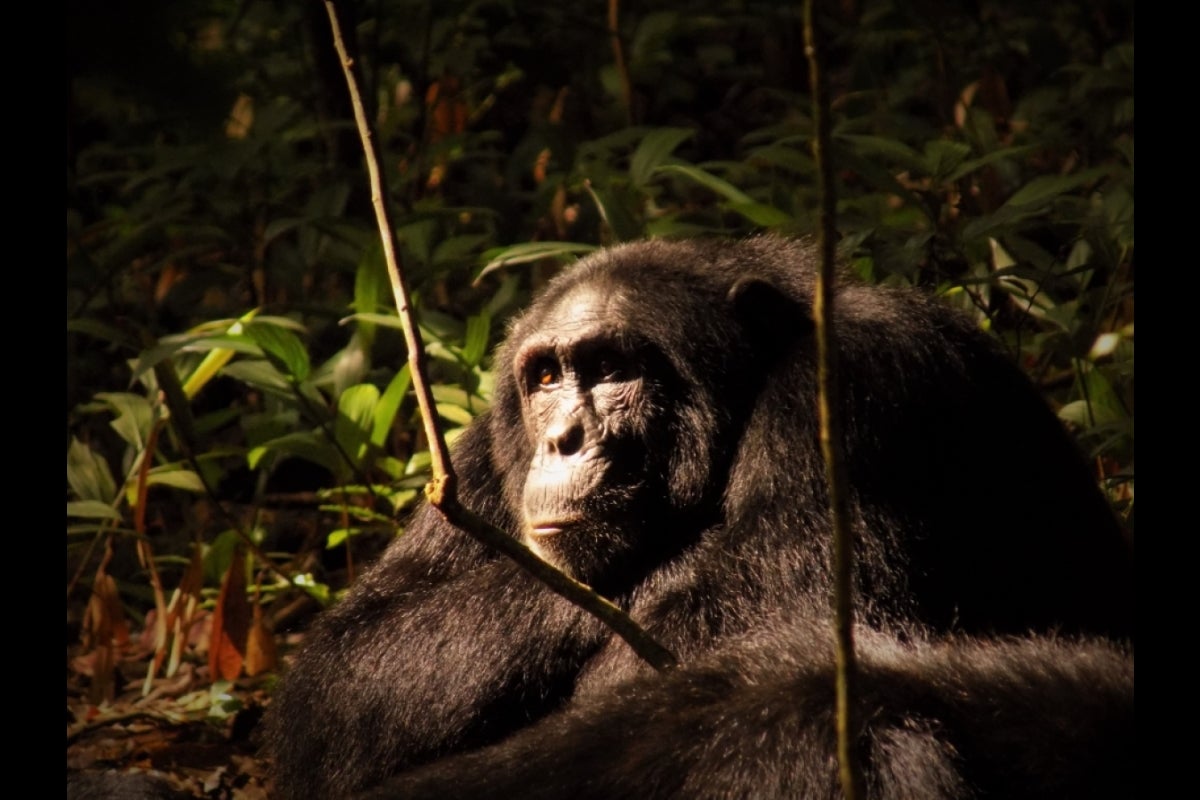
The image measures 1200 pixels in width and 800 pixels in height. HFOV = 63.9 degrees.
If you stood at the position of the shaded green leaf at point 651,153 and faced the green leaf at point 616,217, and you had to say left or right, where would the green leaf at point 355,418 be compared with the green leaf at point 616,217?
right

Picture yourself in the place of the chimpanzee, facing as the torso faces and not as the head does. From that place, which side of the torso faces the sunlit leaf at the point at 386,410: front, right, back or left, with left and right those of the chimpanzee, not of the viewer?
right

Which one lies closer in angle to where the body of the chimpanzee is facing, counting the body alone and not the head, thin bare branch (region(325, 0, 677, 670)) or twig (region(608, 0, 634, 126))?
the thin bare branch

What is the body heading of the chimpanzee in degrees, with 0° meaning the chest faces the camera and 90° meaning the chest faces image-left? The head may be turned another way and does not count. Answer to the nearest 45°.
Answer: approximately 45°

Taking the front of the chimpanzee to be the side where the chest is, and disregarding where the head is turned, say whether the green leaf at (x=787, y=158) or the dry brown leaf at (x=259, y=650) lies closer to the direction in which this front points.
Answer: the dry brown leaf

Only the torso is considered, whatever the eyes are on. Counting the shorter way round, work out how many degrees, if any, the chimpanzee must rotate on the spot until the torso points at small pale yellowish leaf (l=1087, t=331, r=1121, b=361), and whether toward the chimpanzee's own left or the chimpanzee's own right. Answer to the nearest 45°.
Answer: approximately 180°

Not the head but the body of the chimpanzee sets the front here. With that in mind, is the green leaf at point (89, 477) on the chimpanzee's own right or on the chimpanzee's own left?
on the chimpanzee's own right

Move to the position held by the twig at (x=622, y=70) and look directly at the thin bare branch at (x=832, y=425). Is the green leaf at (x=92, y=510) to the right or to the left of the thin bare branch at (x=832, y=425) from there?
right

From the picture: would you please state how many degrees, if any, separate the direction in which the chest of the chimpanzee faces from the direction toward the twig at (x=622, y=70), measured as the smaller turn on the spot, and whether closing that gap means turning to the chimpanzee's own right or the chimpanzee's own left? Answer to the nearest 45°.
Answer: approximately 135° to the chimpanzee's own right

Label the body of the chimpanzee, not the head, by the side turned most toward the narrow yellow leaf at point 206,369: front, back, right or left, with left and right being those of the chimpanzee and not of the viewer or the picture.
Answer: right

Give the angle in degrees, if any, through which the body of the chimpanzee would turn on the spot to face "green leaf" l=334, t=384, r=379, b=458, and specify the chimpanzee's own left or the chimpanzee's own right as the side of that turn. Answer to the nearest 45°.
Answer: approximately 90° to the chimpanzee's own right

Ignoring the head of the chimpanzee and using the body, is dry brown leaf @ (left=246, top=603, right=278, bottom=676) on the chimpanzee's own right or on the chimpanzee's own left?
on the chimpanzee's own right

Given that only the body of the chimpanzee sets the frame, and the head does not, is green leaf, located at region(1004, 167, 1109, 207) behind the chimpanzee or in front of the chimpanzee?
behind

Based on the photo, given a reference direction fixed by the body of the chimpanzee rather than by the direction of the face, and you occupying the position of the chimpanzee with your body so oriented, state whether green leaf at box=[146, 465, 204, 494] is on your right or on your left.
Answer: on your right

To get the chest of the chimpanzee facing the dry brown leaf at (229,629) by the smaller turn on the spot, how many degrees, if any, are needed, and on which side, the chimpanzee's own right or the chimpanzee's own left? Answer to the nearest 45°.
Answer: approximately 90° to the chimpanzee's own right
